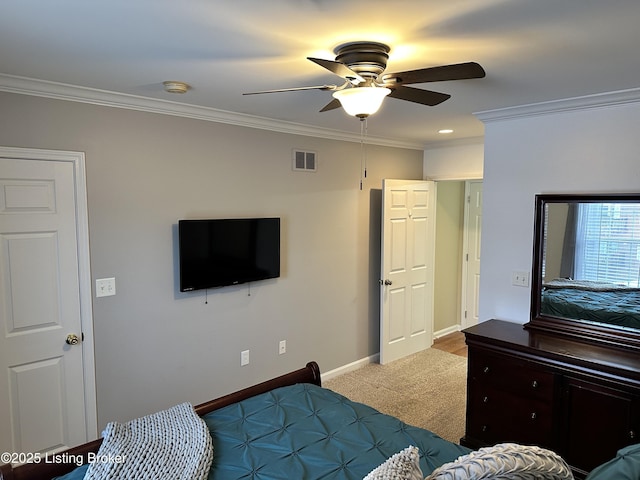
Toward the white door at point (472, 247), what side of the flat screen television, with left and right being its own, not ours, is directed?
left

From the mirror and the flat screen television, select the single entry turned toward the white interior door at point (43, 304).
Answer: the mirror
